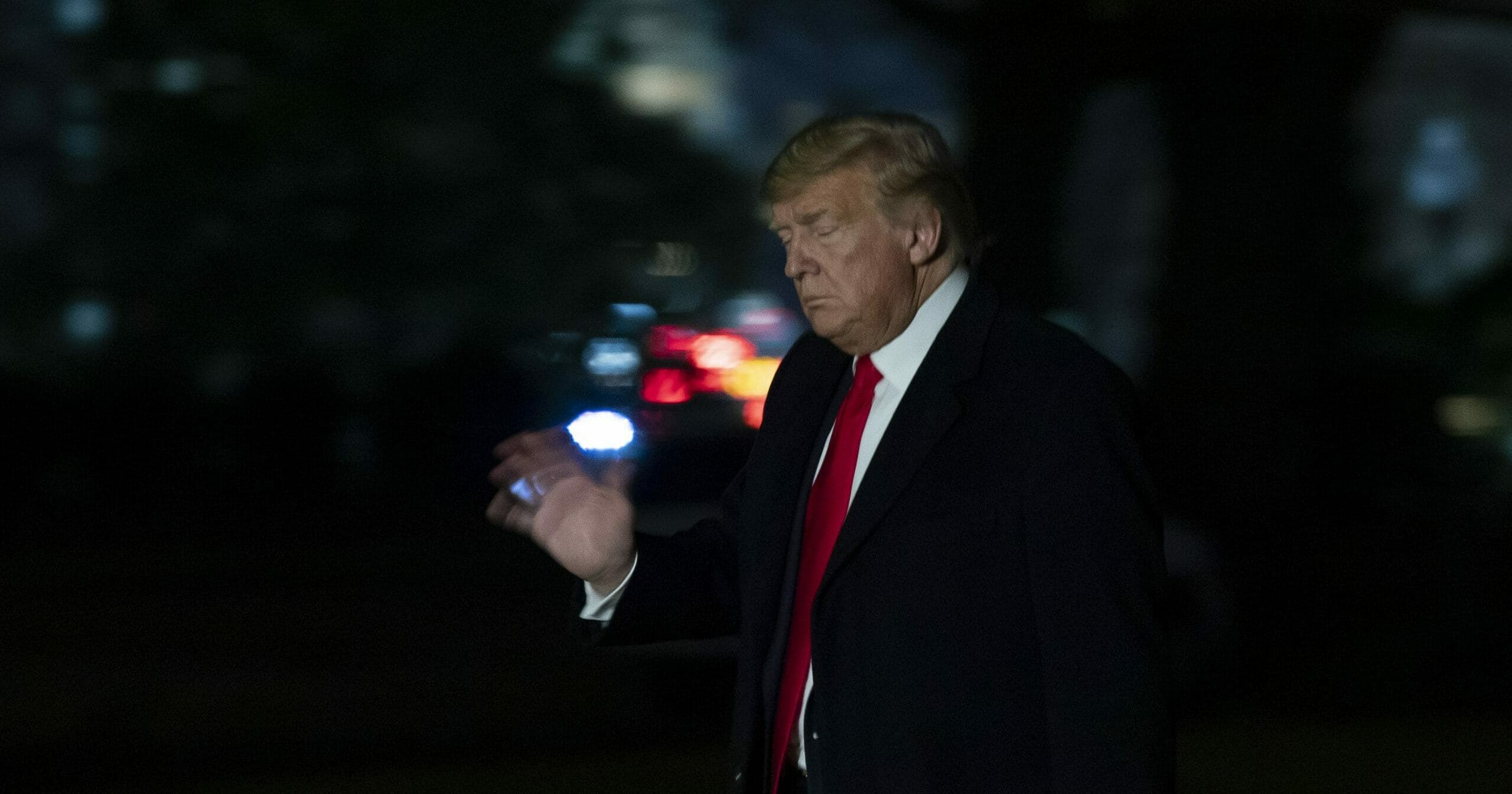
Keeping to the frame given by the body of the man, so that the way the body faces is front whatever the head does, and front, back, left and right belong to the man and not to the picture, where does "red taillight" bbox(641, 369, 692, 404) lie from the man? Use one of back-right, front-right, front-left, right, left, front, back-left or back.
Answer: back-right

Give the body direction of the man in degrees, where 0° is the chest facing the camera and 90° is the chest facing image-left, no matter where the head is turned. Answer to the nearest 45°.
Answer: approximately 45°

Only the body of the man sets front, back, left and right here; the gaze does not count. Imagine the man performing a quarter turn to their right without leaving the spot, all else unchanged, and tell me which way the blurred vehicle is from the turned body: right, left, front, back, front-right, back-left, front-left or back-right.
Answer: front-right

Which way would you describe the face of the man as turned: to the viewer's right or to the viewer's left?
to the viewer's left
